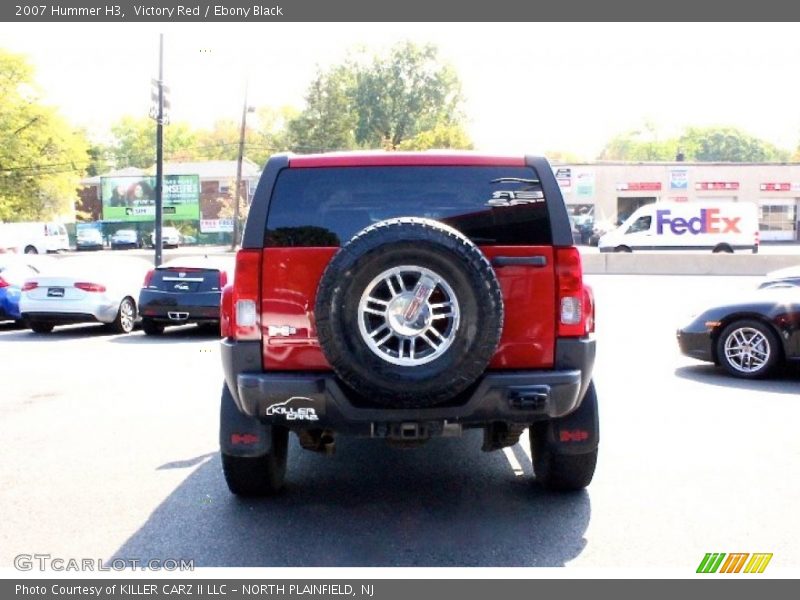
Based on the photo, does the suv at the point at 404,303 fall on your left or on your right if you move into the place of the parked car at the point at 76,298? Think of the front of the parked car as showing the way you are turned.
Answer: on your right

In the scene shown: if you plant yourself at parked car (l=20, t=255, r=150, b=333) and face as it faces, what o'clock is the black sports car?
The black sports car is roughly at 3 o'clock from the parked car.

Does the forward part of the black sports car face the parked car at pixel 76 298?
yes

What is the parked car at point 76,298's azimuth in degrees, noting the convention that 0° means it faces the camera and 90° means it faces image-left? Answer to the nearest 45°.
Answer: approximately 225°

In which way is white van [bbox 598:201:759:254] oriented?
to the viewer's left

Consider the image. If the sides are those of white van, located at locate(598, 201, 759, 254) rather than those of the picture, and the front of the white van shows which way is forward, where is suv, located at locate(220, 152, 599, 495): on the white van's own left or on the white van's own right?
on the white van's own left

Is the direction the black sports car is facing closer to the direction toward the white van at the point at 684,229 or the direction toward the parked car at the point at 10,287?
the parked car

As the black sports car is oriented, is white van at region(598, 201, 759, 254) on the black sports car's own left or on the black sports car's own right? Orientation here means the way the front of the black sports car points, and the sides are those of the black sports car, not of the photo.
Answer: on the black sports car's own right

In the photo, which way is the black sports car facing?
to the viewer's left

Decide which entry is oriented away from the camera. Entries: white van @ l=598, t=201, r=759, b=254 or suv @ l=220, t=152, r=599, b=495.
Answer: the suv

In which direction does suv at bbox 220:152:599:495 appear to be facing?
away from the camera

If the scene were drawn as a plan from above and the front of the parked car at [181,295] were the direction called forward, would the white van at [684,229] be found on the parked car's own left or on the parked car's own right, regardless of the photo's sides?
on the parked car's own right

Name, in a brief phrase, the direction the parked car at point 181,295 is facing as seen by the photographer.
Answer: facing away from the viewer
